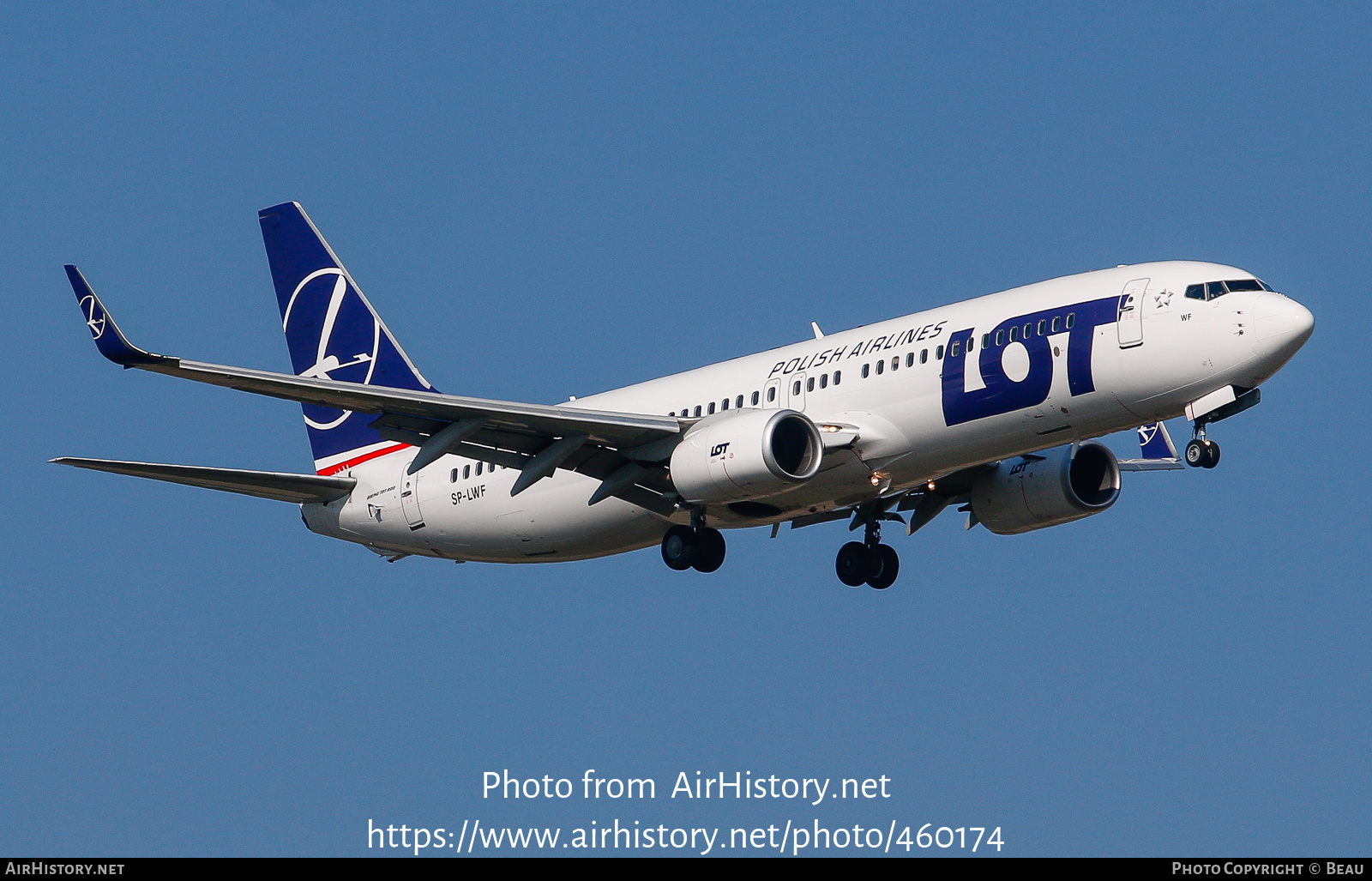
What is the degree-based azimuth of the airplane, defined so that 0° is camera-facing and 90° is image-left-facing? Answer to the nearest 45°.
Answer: approximately 315°
